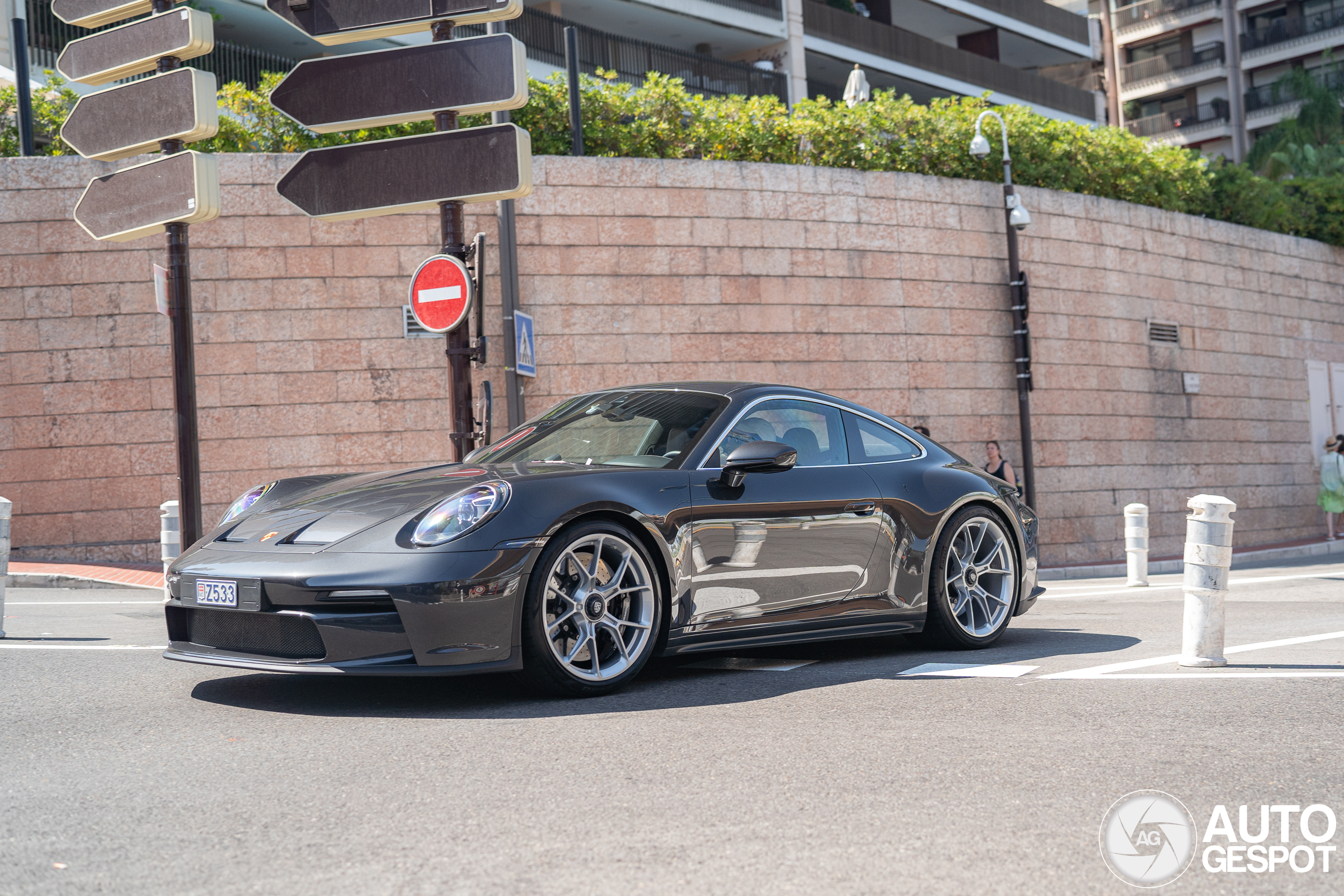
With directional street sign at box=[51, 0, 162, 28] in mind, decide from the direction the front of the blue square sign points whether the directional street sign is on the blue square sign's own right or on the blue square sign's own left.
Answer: on the blue square sign's own right

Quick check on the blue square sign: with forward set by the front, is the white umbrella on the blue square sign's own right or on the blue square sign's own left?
on the blue square sign's own left

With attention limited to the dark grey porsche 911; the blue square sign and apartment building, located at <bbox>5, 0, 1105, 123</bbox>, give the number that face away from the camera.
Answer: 0

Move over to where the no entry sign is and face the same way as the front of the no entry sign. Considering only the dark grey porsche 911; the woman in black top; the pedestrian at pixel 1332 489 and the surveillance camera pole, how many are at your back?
3

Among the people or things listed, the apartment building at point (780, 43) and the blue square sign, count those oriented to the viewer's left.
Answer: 0

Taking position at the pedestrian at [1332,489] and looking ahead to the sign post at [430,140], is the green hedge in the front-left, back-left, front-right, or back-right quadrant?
front-right

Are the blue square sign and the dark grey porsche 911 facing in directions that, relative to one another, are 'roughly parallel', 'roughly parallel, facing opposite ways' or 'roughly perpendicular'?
roughly perpendicular

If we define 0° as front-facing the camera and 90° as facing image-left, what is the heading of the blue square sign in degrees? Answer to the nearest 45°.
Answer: approximately 315°

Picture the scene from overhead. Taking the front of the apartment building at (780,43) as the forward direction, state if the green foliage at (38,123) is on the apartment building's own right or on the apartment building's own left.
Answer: on the apartment building's own right

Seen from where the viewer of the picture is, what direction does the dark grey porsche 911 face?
facing the viewer and to the left of the viewer

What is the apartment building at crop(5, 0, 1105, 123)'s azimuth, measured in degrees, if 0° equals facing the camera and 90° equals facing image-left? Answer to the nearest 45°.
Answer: approximately 315°
